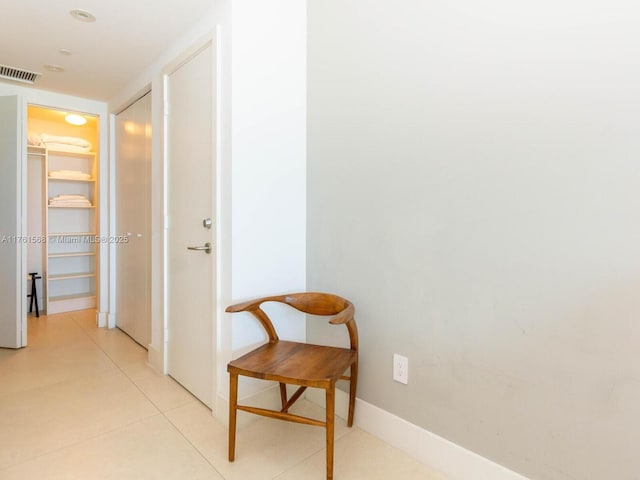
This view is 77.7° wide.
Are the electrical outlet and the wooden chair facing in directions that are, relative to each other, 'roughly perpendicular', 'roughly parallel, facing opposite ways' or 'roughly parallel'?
roughly parallel

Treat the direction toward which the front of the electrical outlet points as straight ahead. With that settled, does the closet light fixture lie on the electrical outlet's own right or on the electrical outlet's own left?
on the electrical outlet's own right

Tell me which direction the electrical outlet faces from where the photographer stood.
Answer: facing the viewer and to the left of the viewer

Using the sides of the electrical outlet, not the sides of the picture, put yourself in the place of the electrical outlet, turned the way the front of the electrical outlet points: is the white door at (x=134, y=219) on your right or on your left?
on your right

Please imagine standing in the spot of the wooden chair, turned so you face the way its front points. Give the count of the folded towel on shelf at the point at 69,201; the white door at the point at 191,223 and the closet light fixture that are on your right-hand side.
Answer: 3

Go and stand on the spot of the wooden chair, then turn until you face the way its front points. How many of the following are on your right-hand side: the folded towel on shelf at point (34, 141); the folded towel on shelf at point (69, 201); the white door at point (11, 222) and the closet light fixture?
4

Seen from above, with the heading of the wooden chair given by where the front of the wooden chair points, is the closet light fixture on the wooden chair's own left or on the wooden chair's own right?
on the wooden chair's own right

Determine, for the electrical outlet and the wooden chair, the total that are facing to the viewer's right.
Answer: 0

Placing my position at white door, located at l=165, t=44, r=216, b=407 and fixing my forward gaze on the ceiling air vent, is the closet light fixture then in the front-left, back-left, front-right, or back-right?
front-right

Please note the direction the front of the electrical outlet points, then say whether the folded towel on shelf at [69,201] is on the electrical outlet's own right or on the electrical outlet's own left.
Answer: on the electrical outlet's own right

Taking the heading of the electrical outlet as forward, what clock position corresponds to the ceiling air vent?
The ceiling air vent is roughly at 2 o'clock from the electrical outlet.

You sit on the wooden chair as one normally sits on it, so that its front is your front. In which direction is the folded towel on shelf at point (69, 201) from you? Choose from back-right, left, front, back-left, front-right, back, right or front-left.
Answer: right

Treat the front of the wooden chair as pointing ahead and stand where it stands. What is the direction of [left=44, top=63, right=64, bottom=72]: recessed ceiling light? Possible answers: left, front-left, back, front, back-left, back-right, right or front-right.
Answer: right

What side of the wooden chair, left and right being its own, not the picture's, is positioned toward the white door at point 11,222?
right
